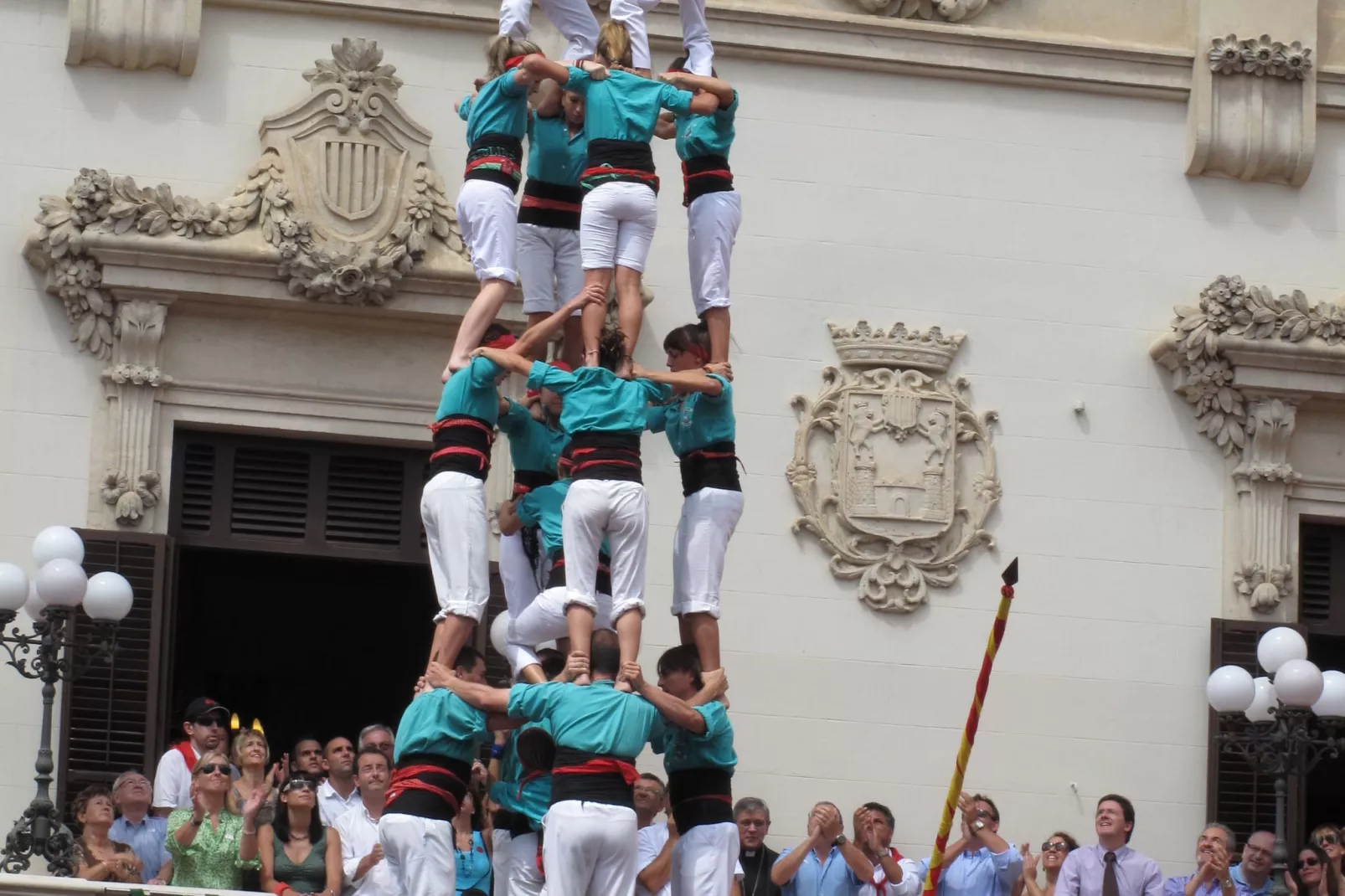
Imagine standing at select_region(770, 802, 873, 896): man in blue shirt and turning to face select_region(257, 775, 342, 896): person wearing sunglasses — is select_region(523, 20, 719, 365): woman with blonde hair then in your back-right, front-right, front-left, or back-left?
front-left

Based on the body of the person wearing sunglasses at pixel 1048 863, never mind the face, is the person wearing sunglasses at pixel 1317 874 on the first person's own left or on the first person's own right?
on the first person's own left

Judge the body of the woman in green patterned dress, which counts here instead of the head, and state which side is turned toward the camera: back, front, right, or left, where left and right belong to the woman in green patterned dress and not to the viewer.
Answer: front

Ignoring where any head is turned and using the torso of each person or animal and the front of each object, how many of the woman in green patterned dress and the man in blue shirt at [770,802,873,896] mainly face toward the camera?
2

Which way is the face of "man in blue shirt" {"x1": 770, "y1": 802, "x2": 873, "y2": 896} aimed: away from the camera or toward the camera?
toward the camera

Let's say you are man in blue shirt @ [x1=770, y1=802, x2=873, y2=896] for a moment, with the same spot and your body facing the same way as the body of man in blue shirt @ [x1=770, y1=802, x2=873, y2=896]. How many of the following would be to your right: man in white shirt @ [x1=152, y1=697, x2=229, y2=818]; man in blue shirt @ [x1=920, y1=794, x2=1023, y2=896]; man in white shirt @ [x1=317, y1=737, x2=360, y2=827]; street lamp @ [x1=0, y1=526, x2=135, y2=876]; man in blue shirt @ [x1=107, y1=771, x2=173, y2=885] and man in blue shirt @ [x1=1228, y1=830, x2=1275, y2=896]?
4

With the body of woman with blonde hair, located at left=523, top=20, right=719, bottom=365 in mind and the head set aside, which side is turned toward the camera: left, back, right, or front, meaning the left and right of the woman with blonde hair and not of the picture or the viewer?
back

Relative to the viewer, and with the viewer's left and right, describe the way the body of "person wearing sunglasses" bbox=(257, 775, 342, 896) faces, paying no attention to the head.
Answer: facing the viewer

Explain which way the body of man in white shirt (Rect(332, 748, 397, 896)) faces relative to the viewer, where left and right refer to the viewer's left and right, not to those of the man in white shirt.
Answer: facing the viewer and to the right of the viewer

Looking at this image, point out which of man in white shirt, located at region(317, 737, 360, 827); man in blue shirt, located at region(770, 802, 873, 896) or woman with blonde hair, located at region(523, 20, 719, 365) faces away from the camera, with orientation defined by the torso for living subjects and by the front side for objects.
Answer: the woman with blonde hair

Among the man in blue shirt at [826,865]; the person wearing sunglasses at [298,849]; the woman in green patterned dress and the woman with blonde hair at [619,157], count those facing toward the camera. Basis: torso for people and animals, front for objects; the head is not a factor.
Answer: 3
